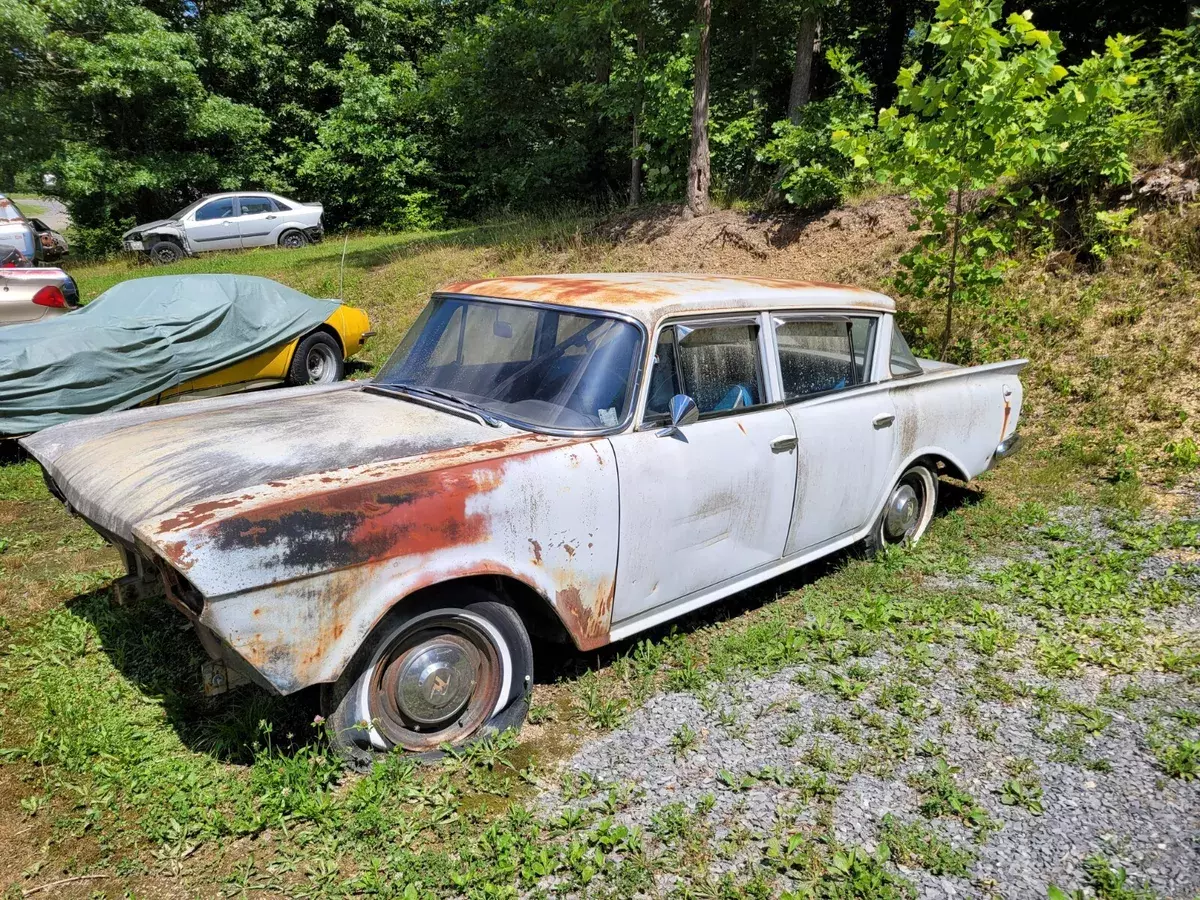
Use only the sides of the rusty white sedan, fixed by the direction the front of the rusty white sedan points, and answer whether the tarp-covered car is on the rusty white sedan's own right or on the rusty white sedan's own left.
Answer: on the rusty white sedan's own right

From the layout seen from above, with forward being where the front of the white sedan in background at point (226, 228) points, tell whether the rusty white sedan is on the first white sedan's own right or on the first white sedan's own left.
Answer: on the first white sedan's own left

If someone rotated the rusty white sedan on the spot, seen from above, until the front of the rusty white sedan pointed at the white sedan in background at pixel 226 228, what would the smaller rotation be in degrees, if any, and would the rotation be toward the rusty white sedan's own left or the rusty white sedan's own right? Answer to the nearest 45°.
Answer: approximately 135° to the rusty white sedan's own right

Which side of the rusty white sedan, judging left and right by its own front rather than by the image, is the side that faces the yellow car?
right

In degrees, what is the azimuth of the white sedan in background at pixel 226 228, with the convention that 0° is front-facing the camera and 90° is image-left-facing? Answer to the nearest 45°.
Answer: approximately 90°

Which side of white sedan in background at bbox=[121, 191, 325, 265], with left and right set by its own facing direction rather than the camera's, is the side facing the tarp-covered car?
left
